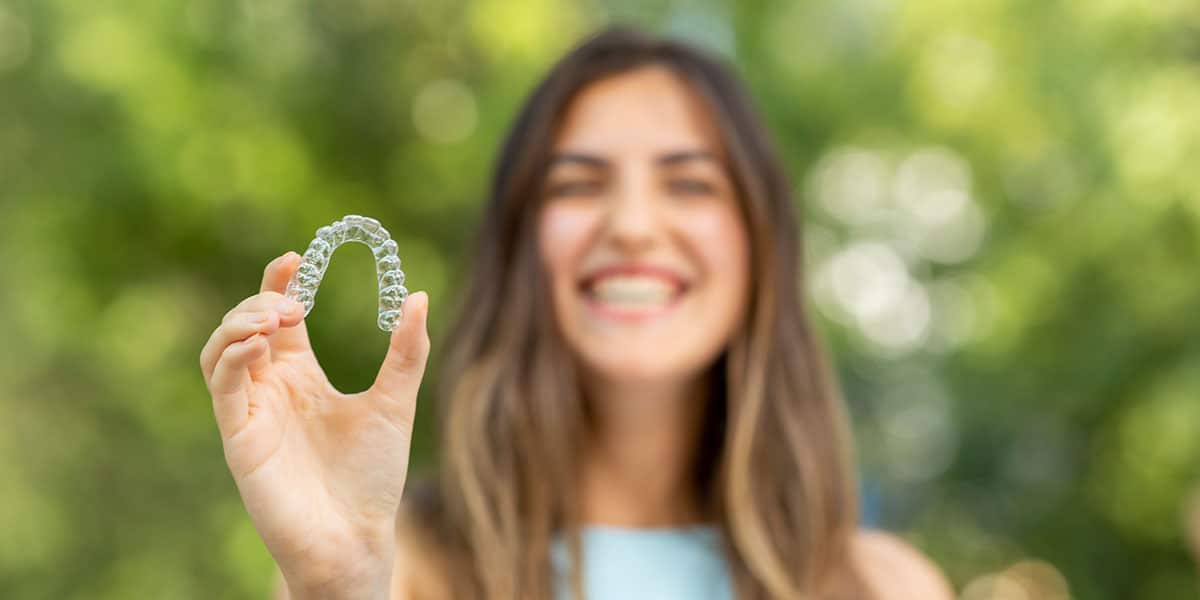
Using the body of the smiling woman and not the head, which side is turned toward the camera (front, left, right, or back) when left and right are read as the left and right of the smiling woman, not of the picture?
front

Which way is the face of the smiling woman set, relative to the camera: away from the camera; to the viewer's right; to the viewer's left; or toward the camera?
toward the camera
